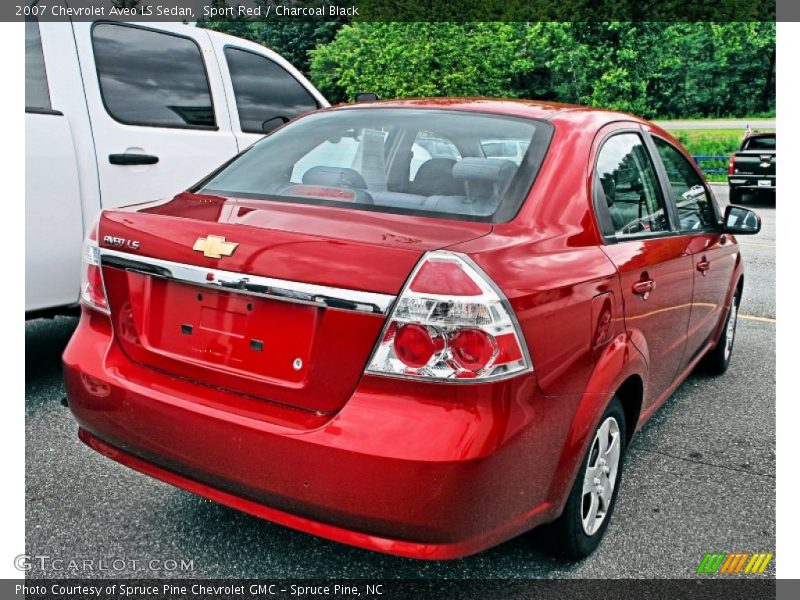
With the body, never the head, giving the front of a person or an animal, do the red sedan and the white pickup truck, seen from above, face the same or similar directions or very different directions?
same or similar directions

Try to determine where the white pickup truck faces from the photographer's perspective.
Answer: facing away from the viewer and to the right of the viewer

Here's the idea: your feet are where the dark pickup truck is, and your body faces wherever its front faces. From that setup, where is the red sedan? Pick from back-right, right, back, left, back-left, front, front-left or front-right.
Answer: back

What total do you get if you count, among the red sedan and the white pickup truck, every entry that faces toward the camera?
0

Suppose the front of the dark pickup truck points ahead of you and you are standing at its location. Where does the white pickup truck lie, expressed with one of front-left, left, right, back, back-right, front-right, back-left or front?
back

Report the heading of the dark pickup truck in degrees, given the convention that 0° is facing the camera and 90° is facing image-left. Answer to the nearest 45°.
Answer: approximately 180°

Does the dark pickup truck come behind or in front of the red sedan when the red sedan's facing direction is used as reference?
in front

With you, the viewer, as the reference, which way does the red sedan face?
facing away from the viewer and to the right of the viewer

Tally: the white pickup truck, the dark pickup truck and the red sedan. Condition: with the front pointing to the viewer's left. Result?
0
